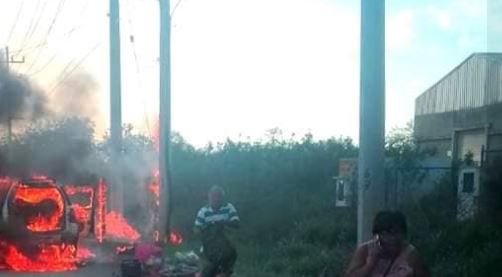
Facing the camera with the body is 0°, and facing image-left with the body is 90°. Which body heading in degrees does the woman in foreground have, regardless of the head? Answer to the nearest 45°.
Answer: approximately 0°

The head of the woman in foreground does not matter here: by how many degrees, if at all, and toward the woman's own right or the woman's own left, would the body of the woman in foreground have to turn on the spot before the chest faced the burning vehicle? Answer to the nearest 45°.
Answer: approximately 135° to the woman's own right

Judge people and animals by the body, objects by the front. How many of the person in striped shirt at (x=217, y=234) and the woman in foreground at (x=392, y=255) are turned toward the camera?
2

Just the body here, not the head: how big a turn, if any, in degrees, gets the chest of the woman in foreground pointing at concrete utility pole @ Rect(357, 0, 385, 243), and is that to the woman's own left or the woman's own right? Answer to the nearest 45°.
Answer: approximately 180°

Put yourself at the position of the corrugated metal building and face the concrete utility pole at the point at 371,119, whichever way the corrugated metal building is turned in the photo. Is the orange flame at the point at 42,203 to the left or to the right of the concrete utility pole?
right

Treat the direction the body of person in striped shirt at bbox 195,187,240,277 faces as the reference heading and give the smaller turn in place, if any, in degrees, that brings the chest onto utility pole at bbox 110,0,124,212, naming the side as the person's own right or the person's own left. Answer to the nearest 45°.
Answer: approximately 180°

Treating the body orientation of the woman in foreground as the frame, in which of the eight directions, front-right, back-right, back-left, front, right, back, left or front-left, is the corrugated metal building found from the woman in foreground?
back

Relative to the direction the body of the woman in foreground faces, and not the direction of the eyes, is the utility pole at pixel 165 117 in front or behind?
behind
